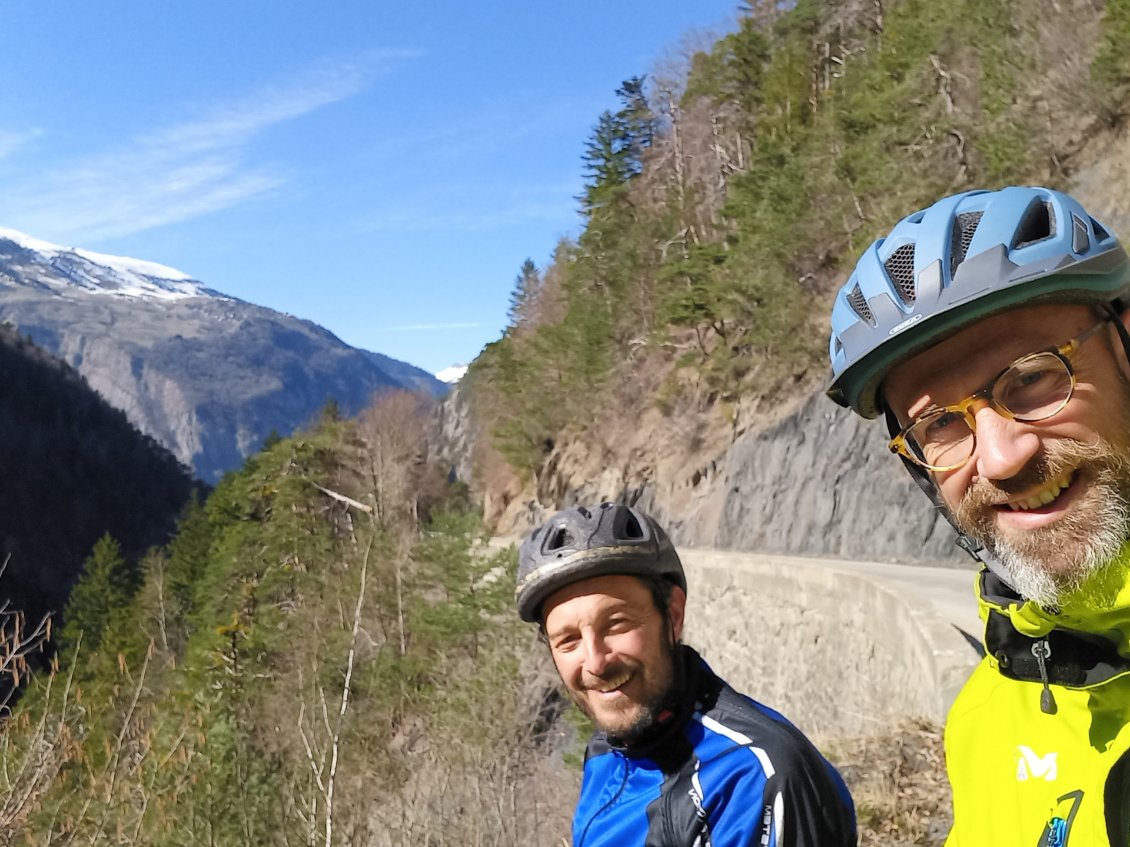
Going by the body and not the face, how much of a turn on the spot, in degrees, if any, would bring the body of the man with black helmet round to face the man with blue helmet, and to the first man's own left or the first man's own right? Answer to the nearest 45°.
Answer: approximately 90° to the first man's own left

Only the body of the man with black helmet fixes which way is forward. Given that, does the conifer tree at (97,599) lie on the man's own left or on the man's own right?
on the man's own right

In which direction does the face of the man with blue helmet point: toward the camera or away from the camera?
toward the camera

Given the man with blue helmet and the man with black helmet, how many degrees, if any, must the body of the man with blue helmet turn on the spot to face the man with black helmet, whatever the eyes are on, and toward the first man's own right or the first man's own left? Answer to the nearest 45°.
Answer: approximately 135° to the first man's own right

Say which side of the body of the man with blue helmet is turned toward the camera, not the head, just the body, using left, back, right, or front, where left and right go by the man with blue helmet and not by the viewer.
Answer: front

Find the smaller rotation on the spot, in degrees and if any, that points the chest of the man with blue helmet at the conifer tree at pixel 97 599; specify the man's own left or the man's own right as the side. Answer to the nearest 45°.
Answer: approximately 135° to the man's own right

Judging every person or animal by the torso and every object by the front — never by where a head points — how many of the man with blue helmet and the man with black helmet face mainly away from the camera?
0
